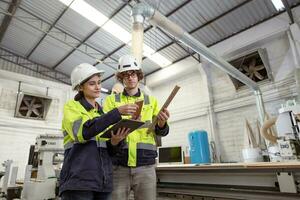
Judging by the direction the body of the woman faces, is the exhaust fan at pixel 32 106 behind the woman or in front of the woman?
behind

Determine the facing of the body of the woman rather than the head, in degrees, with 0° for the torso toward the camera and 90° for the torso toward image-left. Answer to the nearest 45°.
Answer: approximately 315°

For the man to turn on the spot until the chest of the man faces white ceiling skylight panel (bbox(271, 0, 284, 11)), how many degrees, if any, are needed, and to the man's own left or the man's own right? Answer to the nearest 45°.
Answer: approximately 135° to the man's own left
